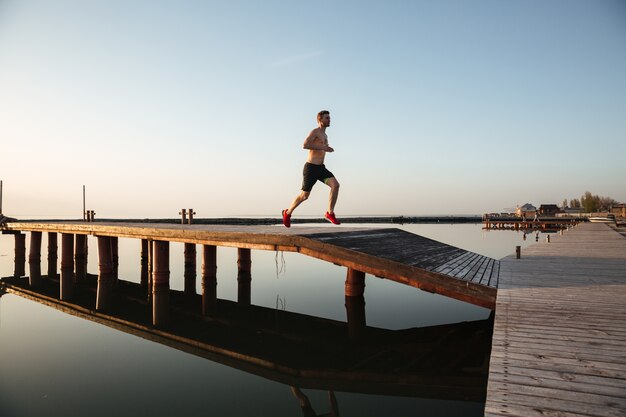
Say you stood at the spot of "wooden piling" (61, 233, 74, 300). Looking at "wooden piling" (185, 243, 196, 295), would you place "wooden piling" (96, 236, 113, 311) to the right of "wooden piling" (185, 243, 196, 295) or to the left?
right

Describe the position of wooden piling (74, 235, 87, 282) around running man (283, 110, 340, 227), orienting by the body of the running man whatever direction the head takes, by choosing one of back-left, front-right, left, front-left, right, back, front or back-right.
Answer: back-left

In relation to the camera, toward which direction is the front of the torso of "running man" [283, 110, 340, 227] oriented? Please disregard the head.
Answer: to the viewer's right

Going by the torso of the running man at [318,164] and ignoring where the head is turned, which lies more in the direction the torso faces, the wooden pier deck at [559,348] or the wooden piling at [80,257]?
the wooden pier deck

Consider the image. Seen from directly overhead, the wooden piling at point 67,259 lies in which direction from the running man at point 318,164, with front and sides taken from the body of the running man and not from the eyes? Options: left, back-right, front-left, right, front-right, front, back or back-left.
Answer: back-left

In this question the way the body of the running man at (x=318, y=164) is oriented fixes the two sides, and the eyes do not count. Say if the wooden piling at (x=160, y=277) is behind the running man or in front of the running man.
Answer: behind

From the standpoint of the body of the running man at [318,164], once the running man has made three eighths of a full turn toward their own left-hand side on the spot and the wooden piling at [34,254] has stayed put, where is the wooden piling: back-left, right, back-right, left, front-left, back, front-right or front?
front
